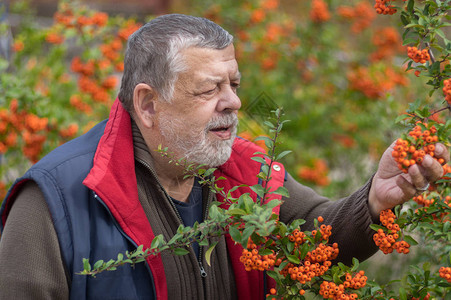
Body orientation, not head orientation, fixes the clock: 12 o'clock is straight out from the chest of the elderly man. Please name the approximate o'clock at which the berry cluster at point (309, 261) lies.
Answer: The berry cluster is roughly at 12 o'clock from the elderly man.

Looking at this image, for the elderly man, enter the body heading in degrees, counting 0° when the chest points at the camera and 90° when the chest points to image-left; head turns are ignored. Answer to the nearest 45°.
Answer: approximately 315°
